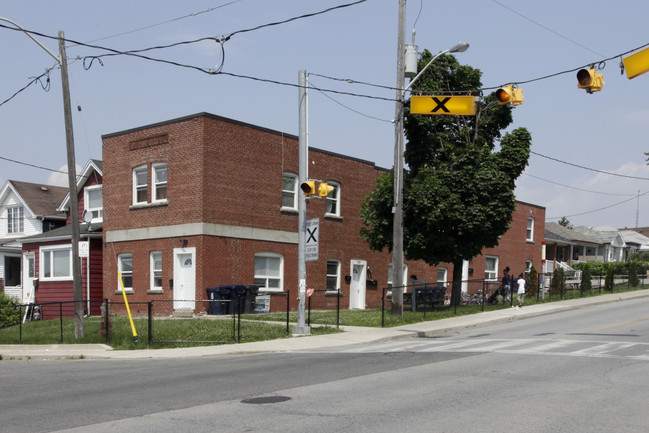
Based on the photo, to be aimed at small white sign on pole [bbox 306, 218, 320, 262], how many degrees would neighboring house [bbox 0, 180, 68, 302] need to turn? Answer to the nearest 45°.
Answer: approximately 45° to its left

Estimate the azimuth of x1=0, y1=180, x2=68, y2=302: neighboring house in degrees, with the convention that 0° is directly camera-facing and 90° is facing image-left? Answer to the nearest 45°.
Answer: approximately 45°

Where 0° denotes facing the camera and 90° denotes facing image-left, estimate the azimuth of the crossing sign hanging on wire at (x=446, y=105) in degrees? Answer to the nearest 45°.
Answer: approximately 0°
